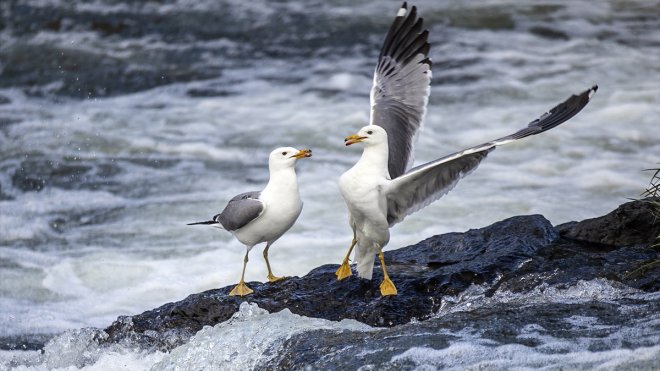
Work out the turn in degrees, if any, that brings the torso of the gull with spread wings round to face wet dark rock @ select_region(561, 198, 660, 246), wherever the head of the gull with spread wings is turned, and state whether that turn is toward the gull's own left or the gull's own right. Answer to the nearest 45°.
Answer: approximately 135° to the gull's own left

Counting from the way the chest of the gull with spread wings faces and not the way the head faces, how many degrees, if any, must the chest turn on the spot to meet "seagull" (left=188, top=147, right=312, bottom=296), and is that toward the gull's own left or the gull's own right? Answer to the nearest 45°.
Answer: approximately 45° to the gull's own right

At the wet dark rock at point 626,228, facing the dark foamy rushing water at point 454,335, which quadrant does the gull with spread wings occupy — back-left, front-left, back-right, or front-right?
front-right

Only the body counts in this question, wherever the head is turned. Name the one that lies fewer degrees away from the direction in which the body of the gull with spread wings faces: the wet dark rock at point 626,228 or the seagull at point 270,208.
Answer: the seagull

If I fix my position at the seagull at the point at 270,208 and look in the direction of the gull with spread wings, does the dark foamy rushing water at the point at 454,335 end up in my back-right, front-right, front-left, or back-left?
front-right

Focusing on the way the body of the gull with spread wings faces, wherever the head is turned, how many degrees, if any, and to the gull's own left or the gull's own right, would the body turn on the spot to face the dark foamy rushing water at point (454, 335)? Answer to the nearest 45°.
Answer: approximately 45° to the gull's own left

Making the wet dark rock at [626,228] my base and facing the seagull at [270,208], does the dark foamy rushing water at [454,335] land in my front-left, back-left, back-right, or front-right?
front-left

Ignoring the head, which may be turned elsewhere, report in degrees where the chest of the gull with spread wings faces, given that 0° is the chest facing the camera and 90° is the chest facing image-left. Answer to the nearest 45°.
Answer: approximately 45°
